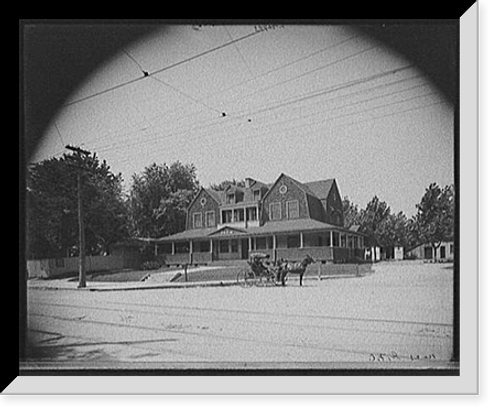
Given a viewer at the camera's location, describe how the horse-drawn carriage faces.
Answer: facing to the right of the viewer
